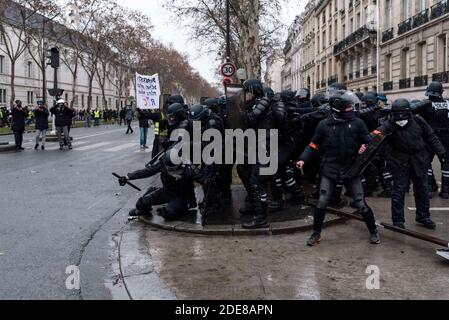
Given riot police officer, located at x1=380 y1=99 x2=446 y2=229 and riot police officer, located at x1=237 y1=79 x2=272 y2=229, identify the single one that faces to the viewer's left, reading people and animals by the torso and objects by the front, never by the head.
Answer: riot police officer, located at x1=237 y1=79 x2=272 y2=229

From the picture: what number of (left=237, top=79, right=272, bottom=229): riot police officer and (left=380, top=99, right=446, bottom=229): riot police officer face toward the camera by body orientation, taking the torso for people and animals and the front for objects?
1

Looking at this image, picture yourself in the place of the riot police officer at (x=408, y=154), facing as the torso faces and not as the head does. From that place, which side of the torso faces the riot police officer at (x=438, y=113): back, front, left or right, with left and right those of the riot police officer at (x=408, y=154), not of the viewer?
back

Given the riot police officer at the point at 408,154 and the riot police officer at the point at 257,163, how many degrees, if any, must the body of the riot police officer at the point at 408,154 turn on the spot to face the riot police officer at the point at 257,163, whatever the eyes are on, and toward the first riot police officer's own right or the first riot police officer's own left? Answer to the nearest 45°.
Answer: approximately 90° to the first riot police officer's own right

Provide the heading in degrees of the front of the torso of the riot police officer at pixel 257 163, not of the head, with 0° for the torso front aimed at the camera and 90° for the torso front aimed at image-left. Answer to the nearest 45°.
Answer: approximately 90°

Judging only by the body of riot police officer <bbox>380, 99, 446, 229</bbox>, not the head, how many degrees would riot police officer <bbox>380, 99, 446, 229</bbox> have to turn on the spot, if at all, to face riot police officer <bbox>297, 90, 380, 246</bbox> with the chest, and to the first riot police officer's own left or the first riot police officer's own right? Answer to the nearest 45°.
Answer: approximately 45° to the first riot police officer's own right

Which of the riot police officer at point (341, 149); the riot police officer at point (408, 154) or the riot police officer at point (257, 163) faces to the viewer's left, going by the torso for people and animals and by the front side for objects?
the riot police officer at point (257, 163)

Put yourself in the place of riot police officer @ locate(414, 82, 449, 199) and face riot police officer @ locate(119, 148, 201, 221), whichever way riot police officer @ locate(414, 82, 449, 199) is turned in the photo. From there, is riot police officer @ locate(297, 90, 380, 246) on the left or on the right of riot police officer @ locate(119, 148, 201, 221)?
left

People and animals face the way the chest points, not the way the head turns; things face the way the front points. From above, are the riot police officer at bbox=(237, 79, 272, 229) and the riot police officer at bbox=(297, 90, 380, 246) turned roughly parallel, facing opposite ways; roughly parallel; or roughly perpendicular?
roughly perpendicular

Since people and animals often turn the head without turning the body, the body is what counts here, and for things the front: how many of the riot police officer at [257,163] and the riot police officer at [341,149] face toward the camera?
1

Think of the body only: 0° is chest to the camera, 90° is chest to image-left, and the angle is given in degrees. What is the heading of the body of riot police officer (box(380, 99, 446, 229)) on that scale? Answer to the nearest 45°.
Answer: approximately 0°
